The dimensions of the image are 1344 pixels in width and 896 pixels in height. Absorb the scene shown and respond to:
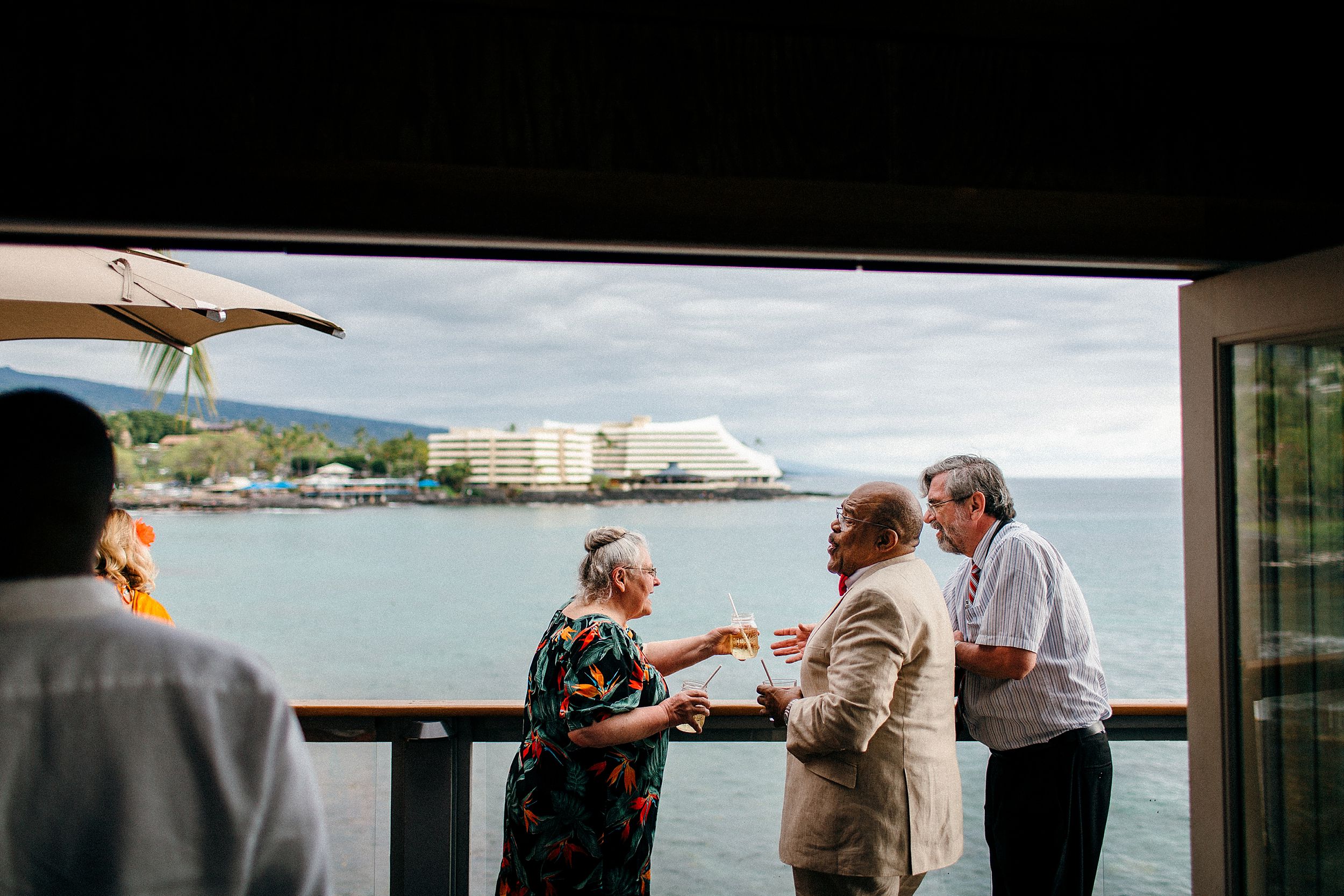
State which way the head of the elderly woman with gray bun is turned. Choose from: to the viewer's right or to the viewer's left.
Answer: to the viewer's right

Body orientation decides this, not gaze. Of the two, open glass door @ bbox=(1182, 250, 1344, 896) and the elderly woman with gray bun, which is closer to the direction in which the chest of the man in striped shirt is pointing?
the elderly woman with gray bun

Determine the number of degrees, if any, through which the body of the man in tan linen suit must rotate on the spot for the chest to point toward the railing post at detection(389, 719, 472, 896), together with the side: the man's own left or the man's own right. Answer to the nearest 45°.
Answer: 0° — they already face it

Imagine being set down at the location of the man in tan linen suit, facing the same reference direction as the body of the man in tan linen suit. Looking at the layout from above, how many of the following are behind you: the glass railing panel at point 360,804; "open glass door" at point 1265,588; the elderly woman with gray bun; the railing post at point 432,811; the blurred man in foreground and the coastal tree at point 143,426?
1

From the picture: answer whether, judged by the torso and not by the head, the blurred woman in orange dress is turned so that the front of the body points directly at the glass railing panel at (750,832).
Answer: no

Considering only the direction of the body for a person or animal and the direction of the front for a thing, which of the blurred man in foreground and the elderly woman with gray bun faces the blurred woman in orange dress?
the blurred man in foreground

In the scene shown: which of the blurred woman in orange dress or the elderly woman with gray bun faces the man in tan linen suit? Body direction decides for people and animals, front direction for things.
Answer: the elderly woman with gray bun

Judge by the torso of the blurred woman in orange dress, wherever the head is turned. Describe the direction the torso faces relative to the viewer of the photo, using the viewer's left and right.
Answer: facing away from the viewer

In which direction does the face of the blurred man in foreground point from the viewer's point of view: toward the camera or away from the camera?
away from the camera

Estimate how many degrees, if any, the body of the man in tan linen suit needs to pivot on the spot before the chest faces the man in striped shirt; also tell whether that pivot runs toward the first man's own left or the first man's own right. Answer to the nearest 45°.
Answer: approximately 135° to the first man's own right

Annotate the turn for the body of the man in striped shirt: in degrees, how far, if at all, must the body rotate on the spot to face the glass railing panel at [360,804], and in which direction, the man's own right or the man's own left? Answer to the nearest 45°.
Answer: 0° — they already face it

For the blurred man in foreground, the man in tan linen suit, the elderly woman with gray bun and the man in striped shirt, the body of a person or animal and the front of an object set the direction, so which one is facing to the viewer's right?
the elderly woman with gray bun

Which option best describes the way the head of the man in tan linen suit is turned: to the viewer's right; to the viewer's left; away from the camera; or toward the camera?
to the viewer's left

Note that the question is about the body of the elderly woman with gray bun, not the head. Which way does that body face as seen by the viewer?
to the viewer's right

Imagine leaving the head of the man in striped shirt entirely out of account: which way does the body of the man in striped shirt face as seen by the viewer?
to the viewer's left
